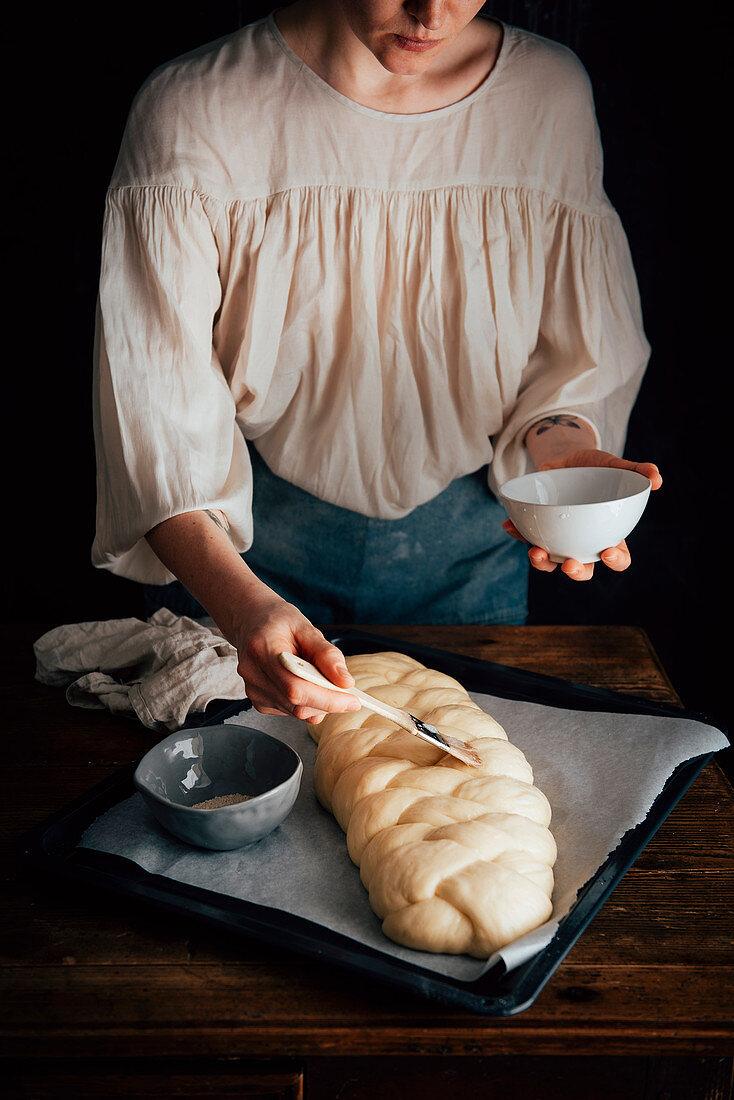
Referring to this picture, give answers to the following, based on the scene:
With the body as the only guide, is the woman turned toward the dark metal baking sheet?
yes

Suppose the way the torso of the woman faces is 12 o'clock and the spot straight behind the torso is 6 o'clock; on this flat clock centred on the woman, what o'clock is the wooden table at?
The wooden table is roughly at 12 o'clock from the woman.

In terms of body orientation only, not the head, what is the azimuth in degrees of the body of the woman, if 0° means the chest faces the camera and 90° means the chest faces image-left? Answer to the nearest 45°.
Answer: approximately 0°

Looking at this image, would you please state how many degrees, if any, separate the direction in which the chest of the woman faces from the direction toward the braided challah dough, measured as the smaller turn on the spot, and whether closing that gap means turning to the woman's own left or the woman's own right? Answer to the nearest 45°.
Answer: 0° — they already face it
